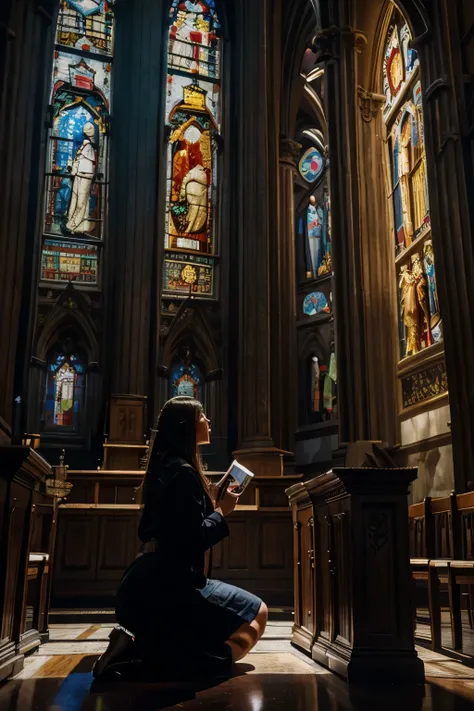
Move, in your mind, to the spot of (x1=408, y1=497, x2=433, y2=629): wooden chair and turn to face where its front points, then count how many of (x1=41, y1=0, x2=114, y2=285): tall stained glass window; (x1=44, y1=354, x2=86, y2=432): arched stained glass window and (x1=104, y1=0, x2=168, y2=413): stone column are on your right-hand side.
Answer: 3

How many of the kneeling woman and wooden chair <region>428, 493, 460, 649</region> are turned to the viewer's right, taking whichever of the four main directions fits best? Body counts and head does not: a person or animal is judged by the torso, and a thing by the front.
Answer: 1

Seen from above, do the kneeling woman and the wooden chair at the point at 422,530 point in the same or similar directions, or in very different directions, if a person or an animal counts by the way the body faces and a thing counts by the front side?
very different directions

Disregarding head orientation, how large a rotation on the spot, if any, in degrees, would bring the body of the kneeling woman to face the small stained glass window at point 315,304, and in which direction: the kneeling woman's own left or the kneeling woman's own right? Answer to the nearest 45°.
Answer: approximately 90° to the kneeling woman's own left

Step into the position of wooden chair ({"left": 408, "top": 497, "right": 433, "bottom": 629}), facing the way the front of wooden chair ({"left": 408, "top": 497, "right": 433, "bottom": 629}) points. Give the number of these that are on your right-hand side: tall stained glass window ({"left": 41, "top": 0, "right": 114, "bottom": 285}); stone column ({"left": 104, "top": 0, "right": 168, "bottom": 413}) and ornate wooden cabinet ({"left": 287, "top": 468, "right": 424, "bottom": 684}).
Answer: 2

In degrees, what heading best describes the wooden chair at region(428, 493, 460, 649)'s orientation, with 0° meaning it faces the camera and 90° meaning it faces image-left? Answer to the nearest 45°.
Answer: approximately 45°

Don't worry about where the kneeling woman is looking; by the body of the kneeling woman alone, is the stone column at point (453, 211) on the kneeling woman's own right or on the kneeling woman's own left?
on the kneeling woman's own left

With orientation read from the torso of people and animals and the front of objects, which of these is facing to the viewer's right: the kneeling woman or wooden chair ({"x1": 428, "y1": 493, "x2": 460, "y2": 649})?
the kneeling woman

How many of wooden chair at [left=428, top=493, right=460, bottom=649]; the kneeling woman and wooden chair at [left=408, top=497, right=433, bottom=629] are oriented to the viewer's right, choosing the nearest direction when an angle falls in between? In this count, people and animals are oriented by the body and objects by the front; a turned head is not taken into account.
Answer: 1

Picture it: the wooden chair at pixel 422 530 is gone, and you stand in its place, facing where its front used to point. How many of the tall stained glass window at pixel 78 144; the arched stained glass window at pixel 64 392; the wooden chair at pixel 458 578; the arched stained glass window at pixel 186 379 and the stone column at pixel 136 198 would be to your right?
4

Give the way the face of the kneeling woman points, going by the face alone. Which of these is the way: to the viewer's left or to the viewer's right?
to the viewer's right

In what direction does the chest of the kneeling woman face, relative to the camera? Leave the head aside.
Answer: to the viewer's right

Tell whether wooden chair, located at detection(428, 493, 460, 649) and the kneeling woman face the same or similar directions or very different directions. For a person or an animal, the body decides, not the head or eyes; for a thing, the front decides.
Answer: very different directions

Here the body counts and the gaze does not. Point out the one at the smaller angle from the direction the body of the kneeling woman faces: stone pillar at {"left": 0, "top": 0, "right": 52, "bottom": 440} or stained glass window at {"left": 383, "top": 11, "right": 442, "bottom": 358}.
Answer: the stained glass window

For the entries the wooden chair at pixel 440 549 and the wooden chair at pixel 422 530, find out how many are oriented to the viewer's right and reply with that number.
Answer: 0

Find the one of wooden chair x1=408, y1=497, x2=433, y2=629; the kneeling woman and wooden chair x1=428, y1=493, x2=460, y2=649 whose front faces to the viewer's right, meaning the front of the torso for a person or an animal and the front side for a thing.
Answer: the kneeling woman
